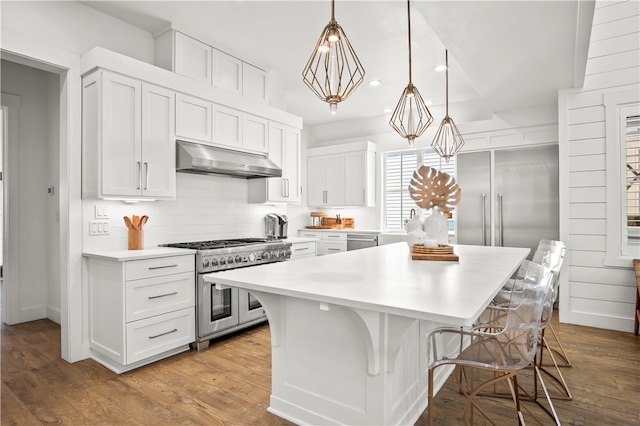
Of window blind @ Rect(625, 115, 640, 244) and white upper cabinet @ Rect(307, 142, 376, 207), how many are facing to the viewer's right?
0

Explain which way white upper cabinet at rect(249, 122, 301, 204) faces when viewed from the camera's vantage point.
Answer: facing the viewer and to the right of the viewer

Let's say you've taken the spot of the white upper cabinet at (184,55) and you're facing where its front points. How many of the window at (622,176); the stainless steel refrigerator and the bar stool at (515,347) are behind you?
0

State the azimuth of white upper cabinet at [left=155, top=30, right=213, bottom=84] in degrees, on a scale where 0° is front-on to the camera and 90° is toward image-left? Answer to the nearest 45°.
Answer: approximately 315°

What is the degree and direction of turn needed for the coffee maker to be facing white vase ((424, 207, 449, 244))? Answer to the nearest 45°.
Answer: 0° — it already faces it

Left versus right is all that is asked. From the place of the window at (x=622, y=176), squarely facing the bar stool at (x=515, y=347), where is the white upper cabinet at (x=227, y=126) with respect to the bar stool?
right

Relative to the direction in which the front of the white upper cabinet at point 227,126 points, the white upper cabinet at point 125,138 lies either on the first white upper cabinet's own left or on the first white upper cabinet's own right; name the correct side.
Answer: on the first white upper cabinet's own right

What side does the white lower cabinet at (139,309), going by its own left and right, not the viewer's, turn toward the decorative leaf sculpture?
front

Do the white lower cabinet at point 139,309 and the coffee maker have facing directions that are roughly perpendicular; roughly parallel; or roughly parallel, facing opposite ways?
roughly parallel

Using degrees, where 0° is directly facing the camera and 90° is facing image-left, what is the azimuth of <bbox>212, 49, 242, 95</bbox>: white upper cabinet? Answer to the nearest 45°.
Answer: approximately 315°

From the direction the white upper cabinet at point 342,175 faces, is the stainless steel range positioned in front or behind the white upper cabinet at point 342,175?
in front

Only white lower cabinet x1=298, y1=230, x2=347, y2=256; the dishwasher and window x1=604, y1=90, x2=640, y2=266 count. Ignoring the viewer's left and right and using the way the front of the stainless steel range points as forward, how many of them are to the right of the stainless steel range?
0

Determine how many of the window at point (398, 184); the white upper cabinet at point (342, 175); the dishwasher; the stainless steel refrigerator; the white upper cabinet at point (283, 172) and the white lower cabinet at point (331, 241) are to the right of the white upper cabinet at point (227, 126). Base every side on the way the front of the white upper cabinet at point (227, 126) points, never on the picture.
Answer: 0

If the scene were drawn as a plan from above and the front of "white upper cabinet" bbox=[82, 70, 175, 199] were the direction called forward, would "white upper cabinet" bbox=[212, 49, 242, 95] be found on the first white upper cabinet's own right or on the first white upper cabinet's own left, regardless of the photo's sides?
on the first white upper cabinet's own left

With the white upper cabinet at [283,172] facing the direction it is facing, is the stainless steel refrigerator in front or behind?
in front

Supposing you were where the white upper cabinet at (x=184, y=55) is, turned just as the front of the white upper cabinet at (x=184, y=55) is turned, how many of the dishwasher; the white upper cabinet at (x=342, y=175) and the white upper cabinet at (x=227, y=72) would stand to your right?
0

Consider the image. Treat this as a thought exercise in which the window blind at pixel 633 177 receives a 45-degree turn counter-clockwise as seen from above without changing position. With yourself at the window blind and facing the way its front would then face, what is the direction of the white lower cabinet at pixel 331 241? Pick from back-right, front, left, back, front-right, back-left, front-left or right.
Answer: back-right
